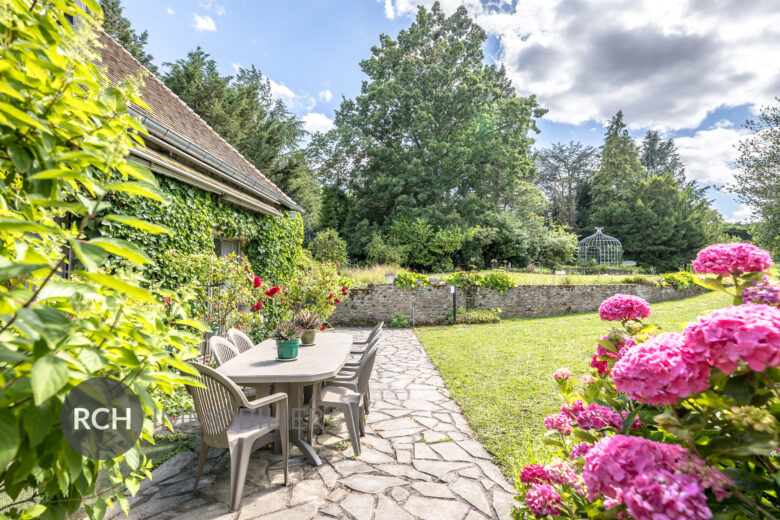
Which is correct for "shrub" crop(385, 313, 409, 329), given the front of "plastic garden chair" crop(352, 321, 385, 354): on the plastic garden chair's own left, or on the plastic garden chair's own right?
on the plastic garden chair's own right

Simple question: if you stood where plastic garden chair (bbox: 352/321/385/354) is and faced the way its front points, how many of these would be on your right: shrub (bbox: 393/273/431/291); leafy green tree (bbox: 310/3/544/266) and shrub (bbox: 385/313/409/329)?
3

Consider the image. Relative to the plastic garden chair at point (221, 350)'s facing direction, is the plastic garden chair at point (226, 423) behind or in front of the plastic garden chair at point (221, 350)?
in front

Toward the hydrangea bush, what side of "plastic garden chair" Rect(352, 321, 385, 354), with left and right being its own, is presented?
left

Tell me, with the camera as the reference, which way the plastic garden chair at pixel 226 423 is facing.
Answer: facing away from the viewer and to the right of the viewer

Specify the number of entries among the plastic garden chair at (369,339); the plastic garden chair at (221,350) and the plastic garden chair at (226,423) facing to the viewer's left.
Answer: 1

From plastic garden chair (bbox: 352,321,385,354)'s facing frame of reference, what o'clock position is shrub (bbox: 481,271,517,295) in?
The shrub is roughly at 4 o'clock from the plastic garden chair.

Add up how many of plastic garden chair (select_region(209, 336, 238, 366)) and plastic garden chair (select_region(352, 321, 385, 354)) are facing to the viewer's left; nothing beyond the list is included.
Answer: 1

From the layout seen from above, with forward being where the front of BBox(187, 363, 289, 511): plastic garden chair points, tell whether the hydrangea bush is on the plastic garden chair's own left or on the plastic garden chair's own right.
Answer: on the plastic garden chair's own right

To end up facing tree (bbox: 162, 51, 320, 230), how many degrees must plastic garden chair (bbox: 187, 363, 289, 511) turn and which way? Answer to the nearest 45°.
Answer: approximately 45° to its left

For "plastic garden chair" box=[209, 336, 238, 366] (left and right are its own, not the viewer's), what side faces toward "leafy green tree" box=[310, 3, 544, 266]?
left

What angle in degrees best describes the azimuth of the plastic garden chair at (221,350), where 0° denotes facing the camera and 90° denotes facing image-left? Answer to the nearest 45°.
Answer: approximately 315°

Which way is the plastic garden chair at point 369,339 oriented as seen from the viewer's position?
to the viewer's left
